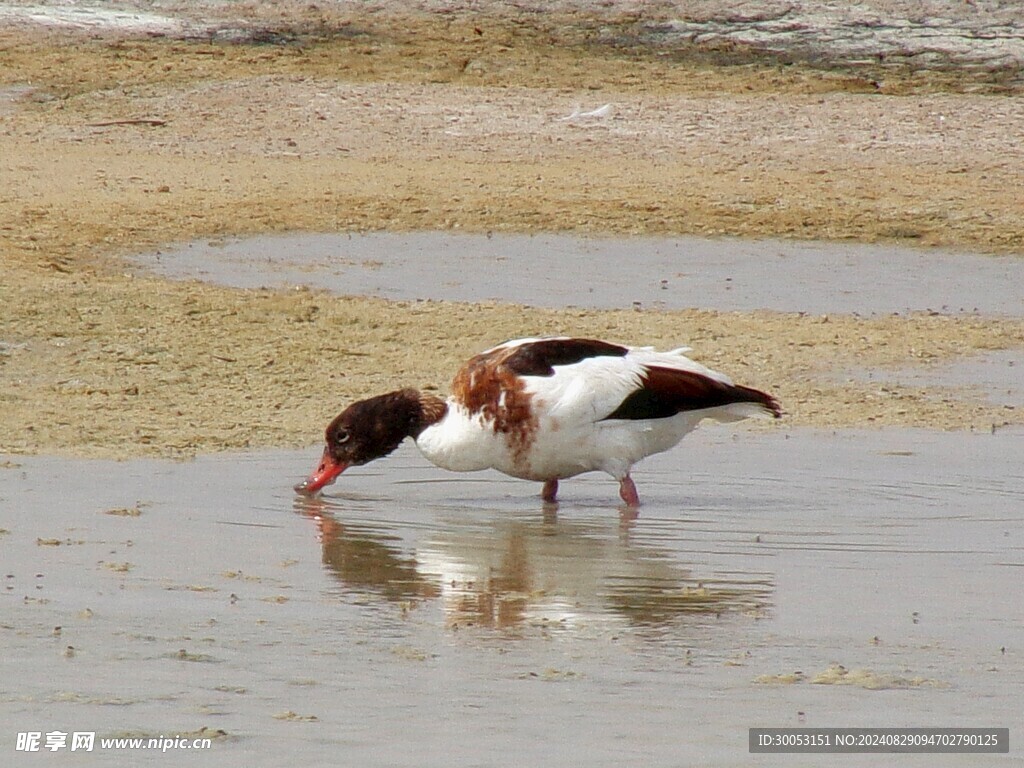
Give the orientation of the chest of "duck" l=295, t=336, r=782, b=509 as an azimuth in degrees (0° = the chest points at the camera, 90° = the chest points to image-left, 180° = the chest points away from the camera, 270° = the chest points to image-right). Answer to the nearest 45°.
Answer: approximately 90°
